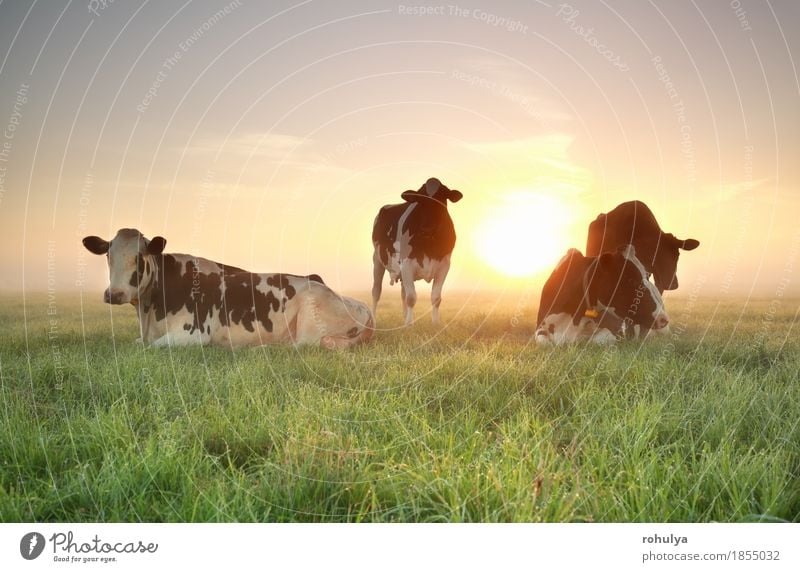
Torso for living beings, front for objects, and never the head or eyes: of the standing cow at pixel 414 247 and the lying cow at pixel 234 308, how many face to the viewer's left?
1

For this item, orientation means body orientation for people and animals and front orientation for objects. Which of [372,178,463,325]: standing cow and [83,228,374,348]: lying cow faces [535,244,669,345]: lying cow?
the standing cow

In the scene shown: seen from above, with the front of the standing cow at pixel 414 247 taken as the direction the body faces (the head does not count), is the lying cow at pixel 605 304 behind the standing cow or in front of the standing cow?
in front

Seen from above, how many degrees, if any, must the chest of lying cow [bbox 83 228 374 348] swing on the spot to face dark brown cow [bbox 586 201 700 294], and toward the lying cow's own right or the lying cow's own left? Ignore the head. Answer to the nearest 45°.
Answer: approximately 180°

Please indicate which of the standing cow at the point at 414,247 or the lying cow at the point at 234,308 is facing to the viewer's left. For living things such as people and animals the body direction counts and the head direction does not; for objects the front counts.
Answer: the lying cow

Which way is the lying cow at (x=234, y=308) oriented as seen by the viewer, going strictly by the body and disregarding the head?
to the viewer's left

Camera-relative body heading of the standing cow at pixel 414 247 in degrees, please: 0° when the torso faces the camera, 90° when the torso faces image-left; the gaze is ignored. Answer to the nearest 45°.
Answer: approximately 315°

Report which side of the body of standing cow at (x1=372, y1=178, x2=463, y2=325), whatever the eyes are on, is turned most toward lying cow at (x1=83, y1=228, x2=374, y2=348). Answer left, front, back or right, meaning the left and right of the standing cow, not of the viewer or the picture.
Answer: right

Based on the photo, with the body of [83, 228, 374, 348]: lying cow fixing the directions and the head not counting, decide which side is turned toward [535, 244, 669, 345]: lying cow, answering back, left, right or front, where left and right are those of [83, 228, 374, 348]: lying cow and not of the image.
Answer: back
